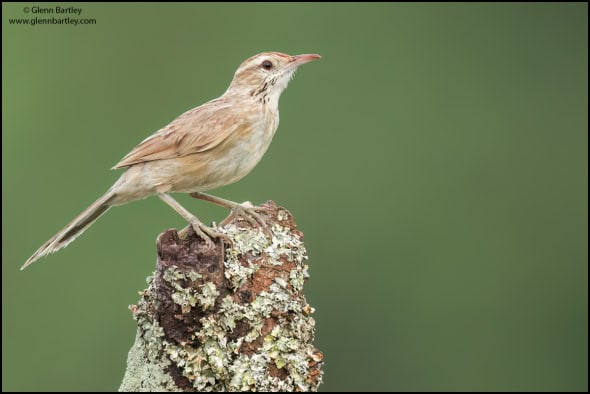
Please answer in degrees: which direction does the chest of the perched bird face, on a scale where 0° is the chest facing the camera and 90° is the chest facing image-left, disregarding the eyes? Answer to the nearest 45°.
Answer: approximately 270°
